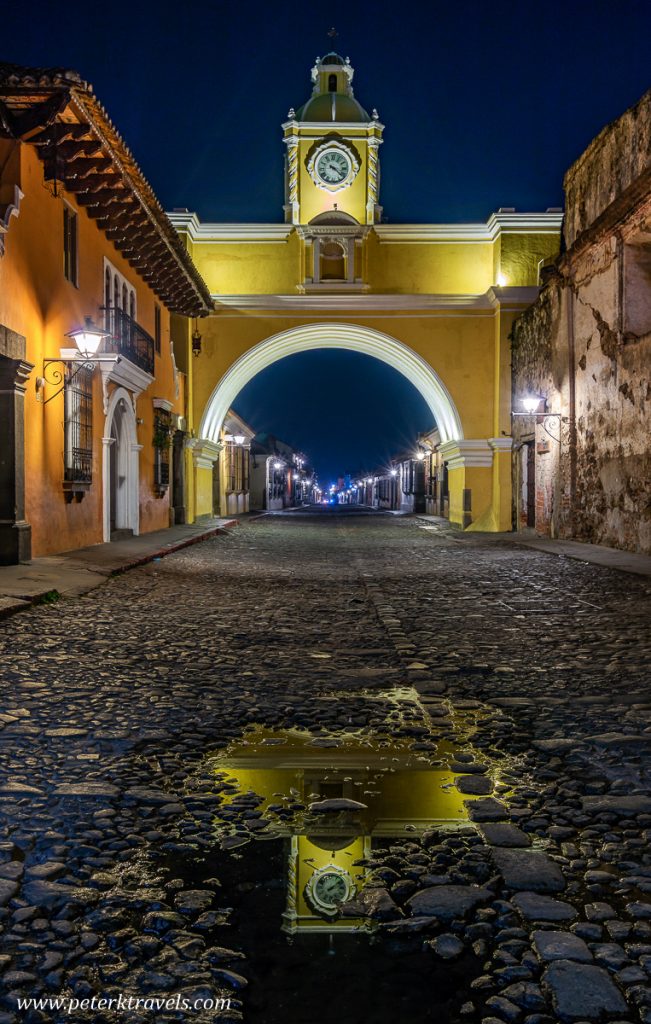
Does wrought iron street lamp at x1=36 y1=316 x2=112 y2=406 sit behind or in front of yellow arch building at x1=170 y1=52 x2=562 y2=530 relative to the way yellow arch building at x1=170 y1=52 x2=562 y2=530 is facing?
in front

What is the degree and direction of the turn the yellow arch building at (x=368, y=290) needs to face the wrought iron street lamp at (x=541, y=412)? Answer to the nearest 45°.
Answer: approximately 45° to its left

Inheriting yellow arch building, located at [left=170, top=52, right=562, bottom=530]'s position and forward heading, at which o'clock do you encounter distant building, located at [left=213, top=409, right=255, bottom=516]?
distant building, located at [left=213, top=409, right=255, bottom=516] is roughly at 5 o'clock from yellow arch building, located at [left=170, top=52, right=562, bottom=530].

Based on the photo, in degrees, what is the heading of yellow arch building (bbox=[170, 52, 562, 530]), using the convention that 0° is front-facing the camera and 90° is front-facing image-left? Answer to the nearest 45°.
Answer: approximately 0°

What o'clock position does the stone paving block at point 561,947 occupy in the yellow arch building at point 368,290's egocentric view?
The stone paving block is roughly at 12 o'clock from the yellow arch building.

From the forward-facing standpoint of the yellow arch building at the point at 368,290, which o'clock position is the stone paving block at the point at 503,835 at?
The stone paving block is roughly at 12 o'clock from the yellow arch building.

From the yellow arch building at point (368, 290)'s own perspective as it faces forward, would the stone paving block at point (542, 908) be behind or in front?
in front

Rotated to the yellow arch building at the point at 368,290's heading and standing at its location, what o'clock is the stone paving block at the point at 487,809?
The stone paving block is roughly at 12 o'clock from the yellow arch building.
